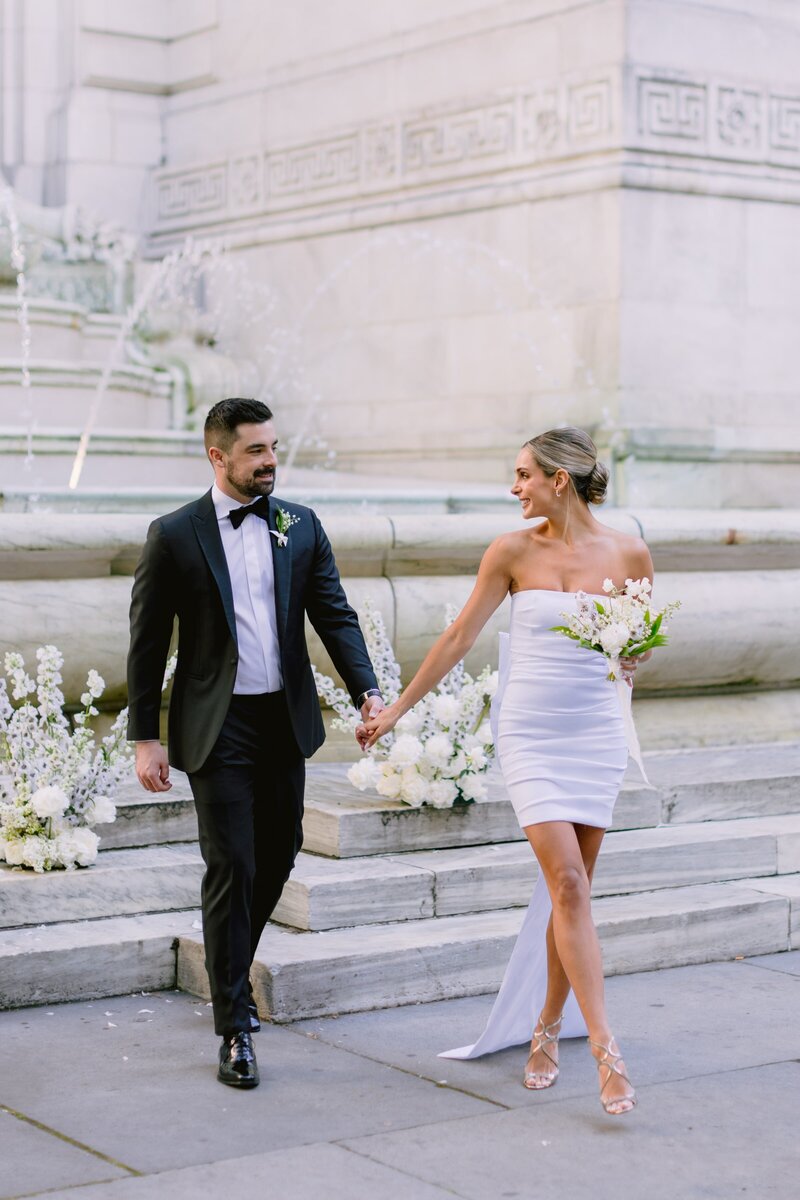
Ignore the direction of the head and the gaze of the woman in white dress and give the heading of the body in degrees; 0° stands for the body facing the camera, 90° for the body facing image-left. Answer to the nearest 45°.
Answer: approximately 0°

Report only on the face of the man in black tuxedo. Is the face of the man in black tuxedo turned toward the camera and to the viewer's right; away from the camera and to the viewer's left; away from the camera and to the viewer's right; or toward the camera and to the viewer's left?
toward the camera and to the viewer's right

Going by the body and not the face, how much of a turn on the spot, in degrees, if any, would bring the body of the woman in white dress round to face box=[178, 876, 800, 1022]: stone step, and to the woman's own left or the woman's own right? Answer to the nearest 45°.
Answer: approximately 180°

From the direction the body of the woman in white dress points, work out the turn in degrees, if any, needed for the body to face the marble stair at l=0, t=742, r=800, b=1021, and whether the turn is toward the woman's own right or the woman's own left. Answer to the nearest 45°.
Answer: approximately 180°

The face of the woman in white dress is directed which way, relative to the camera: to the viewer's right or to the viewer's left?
to the viewer's left

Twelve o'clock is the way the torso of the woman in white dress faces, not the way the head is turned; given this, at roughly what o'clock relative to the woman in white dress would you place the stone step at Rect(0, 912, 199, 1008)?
The stone step is roughly at 4 o'clock from the woman in white dress.

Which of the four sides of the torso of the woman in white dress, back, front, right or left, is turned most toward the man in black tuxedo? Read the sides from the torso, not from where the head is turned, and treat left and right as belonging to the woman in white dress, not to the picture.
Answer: right

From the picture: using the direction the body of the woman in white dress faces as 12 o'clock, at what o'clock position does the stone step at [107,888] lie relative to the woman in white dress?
The stone step is roughly at 4 o'clock from the woman in white dress.

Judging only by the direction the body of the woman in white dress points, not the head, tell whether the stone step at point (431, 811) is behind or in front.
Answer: behind

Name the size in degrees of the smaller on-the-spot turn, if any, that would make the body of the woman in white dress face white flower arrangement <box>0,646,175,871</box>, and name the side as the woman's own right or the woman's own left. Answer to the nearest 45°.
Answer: approximately 135° to the woman's own right
